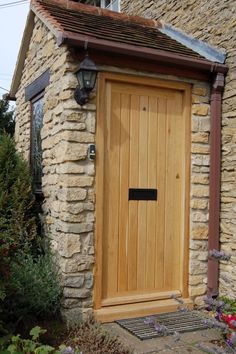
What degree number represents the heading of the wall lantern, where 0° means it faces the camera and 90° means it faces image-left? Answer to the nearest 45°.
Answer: approximately 315°

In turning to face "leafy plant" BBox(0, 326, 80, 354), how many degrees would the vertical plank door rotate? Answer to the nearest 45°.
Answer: approximately 90° to its right

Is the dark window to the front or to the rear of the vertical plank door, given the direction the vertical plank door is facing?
to the rear

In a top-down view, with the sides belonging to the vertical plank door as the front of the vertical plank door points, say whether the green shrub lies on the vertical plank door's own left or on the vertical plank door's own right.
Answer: on the vertical plank door's own right
